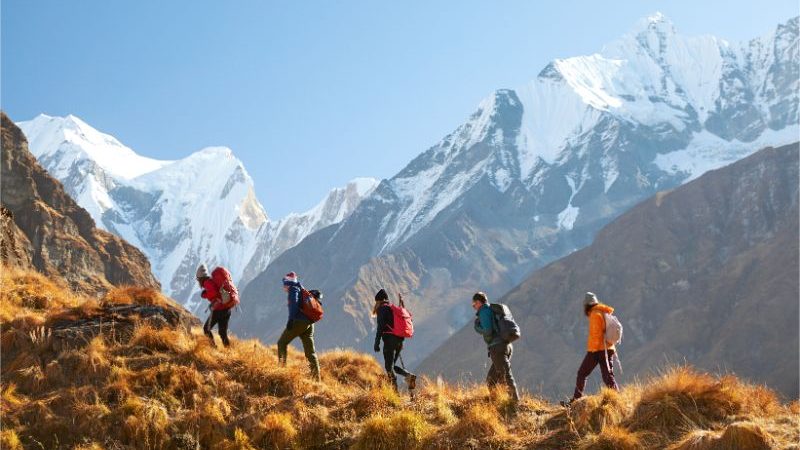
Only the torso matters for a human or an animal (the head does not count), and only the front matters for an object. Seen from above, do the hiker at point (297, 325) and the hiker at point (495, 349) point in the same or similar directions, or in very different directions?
same or similar directions

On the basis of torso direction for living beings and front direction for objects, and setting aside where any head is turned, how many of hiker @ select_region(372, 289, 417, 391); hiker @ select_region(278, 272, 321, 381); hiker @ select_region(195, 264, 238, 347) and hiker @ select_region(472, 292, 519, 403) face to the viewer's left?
4

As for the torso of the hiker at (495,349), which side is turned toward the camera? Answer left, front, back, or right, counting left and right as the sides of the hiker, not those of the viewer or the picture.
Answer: left

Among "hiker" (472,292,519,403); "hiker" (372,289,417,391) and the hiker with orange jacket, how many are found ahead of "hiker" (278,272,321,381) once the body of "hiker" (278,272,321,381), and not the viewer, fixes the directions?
0

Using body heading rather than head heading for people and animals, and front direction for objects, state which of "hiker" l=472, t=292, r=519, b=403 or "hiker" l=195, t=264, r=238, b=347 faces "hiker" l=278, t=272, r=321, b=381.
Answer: "hiker" l=472, t=292, r=519, b=403

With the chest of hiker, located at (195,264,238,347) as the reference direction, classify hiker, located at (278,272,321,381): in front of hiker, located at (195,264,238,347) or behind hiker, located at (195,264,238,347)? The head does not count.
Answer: behind

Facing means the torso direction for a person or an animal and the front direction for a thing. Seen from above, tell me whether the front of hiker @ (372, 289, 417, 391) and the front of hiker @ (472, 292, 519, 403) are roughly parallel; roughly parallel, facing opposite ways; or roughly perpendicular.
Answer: roughly parallel

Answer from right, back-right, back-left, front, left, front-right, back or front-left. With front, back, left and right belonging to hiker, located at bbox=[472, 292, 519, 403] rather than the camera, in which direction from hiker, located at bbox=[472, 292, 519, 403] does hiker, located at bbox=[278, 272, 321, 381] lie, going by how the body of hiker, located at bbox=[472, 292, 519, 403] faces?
front
